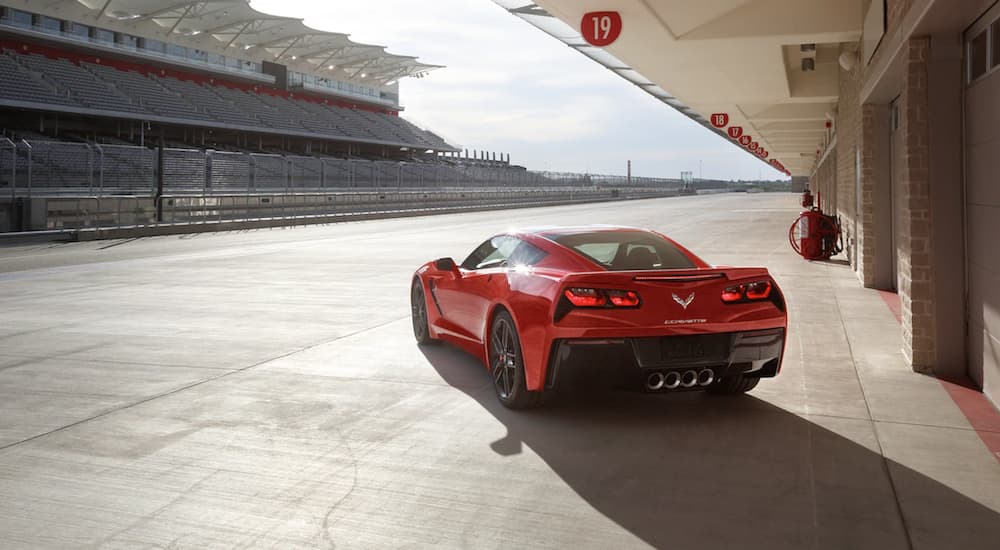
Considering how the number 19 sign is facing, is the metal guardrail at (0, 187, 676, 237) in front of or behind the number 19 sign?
behind

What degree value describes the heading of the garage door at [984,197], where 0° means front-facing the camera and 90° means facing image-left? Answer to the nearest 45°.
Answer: approximately 90°

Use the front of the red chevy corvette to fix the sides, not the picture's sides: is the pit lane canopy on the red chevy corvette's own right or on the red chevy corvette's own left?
on the red chevy corvette's own right

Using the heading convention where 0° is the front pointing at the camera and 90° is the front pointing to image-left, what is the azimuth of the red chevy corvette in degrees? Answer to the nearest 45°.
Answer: approximately 135°

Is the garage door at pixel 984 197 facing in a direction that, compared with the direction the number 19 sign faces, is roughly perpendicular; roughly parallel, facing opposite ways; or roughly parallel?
roughly perpendicular

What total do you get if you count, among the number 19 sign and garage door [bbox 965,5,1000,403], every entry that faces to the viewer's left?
1

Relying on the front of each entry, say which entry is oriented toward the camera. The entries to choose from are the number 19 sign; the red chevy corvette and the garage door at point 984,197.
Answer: the number 19 sign
